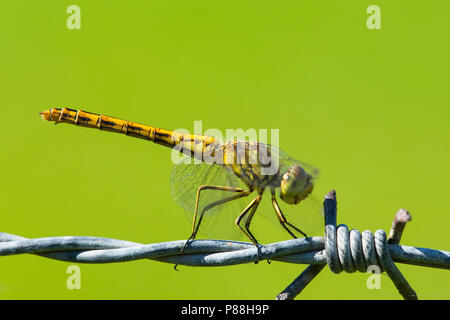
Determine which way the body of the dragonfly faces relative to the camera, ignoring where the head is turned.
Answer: to the viewer's right
